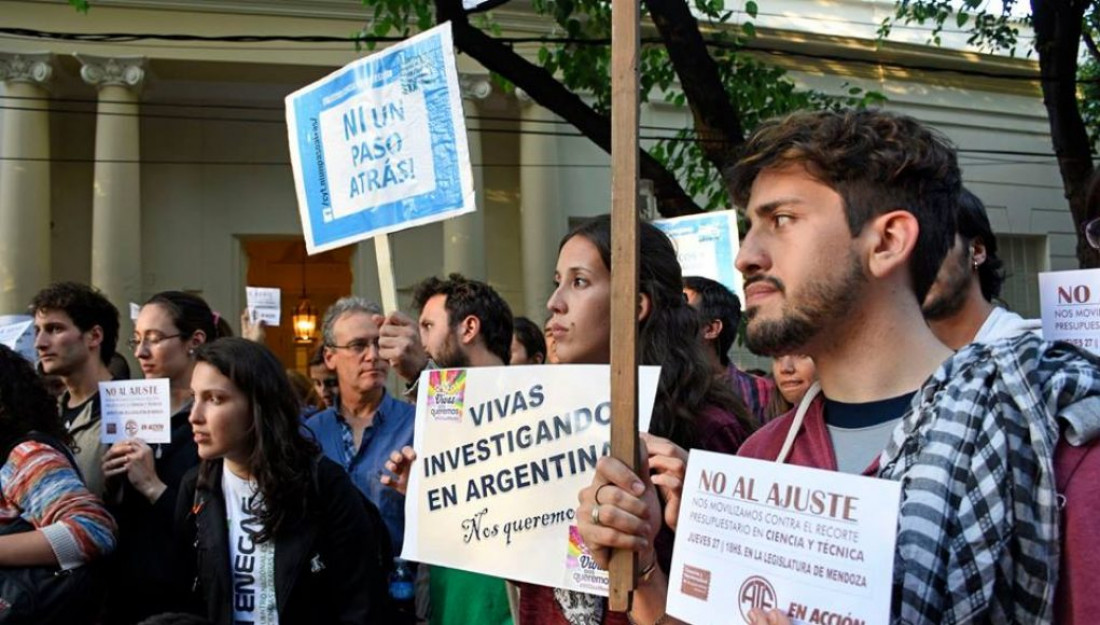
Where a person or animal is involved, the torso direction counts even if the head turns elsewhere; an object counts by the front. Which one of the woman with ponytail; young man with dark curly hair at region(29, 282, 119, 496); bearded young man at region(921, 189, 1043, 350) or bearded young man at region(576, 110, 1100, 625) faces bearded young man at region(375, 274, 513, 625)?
bearded young man at region(921, 189, 1043, 350)

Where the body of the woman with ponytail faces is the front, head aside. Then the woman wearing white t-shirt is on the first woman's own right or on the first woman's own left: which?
on the first woman's own left

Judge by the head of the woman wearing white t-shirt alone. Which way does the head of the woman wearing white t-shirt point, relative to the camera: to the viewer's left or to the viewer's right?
to the viewer's left

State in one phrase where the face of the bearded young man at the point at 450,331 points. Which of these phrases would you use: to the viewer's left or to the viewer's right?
to the viewer's left

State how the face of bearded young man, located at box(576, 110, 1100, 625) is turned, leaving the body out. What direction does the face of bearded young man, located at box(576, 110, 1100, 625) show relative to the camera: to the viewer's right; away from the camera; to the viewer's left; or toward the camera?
to the viewer's left

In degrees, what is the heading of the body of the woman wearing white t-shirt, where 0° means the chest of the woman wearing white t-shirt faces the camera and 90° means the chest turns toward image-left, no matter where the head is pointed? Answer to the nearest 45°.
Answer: approximately 45°

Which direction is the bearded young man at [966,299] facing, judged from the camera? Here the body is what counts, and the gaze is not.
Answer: to the viewer's left

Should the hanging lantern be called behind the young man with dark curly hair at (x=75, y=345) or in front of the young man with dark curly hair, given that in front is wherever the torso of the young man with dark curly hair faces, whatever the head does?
behind

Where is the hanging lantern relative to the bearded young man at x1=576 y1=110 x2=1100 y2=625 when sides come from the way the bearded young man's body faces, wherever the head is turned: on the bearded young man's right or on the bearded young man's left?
on the bearded young man's right
